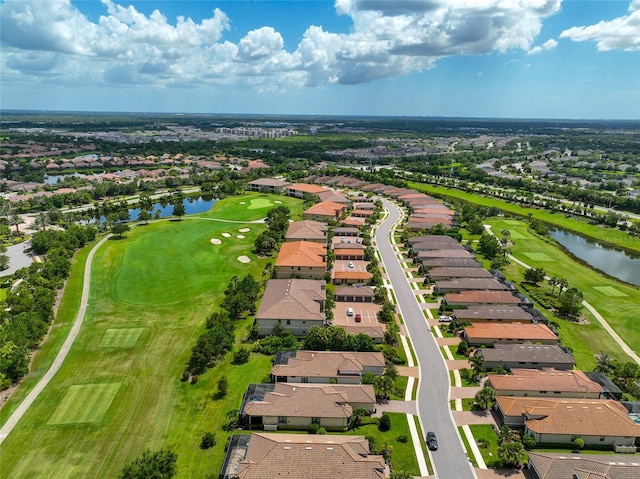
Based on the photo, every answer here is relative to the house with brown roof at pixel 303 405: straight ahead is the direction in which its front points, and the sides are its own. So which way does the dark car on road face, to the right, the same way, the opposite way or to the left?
to the right

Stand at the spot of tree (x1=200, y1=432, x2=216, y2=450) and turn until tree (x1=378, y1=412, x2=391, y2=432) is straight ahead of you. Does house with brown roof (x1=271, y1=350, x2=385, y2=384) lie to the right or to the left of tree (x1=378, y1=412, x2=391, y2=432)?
left

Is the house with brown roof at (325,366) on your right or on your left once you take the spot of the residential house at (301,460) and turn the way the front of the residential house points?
on your left

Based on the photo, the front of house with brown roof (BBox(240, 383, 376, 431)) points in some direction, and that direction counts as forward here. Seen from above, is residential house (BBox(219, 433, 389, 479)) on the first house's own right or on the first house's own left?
on the first house's own right

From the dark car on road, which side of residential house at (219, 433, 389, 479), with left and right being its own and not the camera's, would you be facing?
front

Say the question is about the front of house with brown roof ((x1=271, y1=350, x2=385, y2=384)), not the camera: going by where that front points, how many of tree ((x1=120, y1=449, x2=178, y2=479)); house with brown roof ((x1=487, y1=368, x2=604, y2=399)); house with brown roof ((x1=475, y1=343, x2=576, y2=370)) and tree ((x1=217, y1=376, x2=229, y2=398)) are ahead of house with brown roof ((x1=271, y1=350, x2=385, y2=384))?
2

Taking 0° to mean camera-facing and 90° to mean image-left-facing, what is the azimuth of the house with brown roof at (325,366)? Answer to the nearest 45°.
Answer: approximately 270°

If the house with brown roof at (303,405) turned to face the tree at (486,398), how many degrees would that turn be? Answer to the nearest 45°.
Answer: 0° — it already faces it

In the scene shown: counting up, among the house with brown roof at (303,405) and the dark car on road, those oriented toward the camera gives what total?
1

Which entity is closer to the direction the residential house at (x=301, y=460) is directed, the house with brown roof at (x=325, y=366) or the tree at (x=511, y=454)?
the tree

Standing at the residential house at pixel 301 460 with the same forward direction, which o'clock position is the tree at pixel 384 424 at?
The tree is roughly at 11 o'clock from the residential house.

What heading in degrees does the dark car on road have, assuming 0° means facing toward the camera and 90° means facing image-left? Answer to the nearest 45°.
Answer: approximately 0°

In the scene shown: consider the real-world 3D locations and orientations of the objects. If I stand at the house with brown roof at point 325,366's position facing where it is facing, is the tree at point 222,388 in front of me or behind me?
behind

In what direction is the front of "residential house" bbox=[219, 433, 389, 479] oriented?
to the viewer's right

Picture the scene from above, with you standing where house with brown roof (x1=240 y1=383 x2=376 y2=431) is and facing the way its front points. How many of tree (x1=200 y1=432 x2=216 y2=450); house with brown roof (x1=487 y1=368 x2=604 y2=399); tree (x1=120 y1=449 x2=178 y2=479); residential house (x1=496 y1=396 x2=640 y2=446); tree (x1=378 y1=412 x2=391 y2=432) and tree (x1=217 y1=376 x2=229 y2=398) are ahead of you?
3

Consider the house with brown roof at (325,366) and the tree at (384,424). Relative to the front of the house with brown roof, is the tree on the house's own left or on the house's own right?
on the house's own right

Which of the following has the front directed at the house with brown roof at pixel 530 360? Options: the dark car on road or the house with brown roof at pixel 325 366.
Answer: the house with brown roof at pixel 325 366

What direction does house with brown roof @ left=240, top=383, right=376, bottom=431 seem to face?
to the viewer's right

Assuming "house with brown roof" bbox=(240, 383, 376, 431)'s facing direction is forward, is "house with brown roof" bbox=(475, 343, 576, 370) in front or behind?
in front
